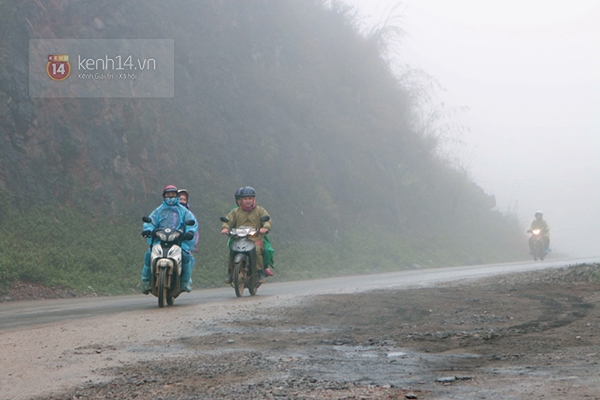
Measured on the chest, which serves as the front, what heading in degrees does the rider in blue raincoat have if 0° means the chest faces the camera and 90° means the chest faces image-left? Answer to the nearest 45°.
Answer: approximately 0°

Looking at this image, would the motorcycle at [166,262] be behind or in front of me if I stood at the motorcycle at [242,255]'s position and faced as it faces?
in front

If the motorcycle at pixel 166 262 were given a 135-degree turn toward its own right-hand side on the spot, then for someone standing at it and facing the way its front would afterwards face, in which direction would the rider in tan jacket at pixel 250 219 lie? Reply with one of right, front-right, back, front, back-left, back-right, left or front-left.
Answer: right

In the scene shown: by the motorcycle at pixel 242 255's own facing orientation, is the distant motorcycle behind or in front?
behind

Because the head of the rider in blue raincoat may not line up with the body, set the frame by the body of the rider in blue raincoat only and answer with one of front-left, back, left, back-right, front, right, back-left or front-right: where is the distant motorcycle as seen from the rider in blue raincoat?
back-left

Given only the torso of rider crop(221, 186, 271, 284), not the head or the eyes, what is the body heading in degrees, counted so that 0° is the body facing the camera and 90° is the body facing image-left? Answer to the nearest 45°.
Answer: approximately 0°

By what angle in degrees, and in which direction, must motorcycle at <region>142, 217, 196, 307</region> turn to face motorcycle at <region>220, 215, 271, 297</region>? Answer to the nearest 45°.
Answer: approximately 135° to its left

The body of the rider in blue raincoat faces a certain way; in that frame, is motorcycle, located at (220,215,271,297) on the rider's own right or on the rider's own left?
on the rider's own left
